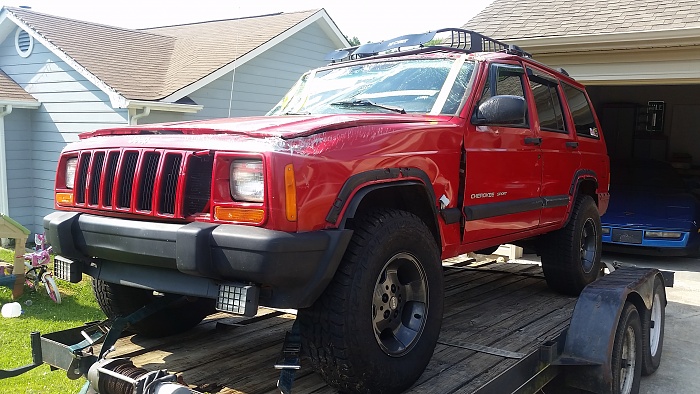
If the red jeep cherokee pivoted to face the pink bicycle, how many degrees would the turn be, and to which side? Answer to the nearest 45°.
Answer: approximately 90° to its right

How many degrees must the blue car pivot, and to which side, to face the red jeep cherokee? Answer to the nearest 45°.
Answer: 0° — it already faces it

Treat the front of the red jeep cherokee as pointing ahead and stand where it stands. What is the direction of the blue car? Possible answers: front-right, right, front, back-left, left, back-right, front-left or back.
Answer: back
